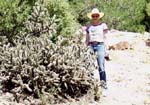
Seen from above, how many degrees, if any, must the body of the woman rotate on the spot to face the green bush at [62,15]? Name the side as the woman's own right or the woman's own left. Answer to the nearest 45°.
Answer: approximately 135° to the woman's own right

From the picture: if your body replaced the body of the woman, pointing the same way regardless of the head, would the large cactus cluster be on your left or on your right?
on your right

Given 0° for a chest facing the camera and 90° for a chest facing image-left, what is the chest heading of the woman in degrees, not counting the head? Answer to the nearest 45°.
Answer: approximately 0°

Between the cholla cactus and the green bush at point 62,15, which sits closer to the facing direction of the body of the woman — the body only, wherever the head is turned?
the cholla cactus

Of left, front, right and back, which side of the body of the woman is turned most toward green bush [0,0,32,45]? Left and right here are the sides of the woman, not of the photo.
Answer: right

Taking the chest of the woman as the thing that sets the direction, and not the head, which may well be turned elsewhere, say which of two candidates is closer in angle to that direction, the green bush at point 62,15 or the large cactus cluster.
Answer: the large cactus cluster

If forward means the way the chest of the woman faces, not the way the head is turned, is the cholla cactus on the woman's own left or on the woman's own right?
on the woman's own right
